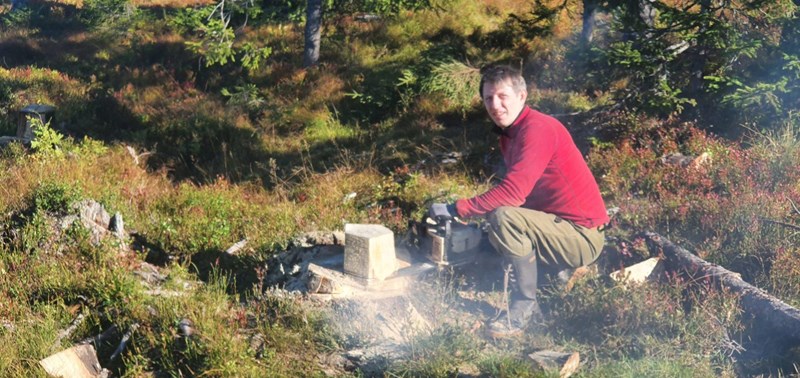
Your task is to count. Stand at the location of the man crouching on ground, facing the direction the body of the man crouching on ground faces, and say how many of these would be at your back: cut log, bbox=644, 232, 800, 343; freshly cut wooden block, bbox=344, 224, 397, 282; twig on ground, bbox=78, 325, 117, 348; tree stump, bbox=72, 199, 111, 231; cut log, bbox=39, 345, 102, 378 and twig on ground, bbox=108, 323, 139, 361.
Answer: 1

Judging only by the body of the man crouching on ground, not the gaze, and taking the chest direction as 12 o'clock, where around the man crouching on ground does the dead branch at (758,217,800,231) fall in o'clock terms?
The dead branch is roughly at 5 o'clock from the man crouching on ground.

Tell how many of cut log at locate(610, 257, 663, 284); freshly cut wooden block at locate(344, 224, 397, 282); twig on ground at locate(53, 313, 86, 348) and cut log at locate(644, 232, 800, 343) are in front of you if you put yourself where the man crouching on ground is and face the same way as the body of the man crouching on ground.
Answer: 2

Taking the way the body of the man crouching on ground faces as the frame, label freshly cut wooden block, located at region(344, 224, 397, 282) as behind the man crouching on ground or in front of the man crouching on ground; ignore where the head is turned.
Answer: in front

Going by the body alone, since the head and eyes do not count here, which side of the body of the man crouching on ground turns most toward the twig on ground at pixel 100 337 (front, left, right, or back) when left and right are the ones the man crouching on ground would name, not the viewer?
front

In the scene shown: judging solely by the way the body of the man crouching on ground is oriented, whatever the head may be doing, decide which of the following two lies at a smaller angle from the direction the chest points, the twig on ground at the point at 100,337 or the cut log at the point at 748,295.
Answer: the twig on ground

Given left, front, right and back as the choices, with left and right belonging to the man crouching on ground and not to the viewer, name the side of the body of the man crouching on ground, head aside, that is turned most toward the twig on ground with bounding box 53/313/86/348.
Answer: front

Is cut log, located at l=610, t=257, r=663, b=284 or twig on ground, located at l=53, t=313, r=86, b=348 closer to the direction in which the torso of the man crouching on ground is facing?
the twig on ground

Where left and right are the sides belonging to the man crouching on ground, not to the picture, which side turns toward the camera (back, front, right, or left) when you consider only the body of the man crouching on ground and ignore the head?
left

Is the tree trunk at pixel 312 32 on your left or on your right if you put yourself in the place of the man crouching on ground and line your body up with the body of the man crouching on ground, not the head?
on your right

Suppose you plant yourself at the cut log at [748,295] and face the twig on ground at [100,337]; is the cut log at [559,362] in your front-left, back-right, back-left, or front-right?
front-left

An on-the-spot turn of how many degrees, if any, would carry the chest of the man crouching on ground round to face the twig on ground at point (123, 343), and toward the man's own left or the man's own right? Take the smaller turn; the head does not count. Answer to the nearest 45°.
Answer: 0° — they already face it

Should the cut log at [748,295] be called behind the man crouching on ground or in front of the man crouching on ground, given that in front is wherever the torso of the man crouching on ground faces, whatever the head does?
behind

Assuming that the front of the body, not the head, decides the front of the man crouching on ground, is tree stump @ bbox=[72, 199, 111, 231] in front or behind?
in front

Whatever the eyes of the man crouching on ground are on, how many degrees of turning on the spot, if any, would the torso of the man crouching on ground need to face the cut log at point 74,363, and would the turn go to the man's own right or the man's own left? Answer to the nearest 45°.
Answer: approximately 45° to the man's own left
